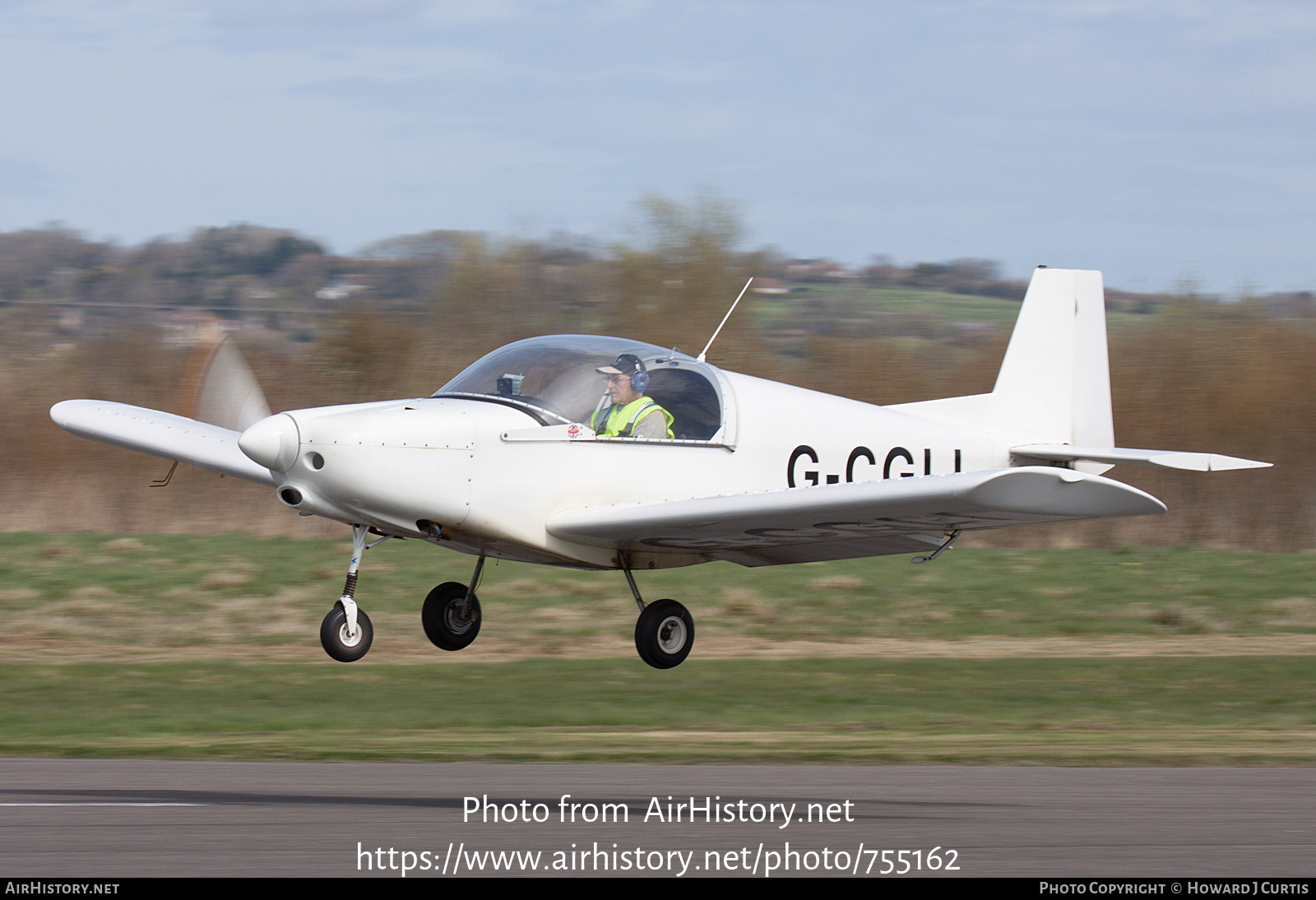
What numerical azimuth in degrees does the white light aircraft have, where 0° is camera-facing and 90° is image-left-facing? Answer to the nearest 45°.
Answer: approximately 45°

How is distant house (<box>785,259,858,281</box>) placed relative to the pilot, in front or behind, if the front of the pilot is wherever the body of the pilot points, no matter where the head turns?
behind

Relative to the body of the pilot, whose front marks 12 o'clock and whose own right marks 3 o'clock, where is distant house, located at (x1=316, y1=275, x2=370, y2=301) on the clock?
The distant house is roughly at 4 o'clock from the pilot.

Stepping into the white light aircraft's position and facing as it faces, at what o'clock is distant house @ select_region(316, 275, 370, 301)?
The distant house is roughly at 4 o'clock from the white light aircraft.

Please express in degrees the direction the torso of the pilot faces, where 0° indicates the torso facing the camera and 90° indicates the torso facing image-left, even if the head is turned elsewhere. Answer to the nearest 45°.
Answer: approximately 45°

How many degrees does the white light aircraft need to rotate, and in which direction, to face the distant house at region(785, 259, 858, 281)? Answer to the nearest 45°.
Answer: approximately 135° to its right
